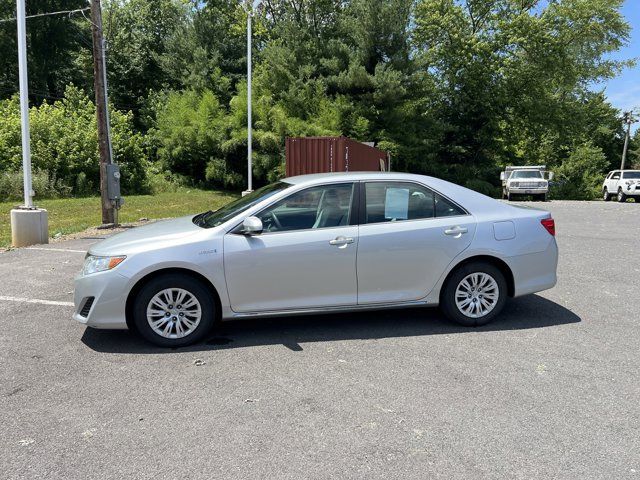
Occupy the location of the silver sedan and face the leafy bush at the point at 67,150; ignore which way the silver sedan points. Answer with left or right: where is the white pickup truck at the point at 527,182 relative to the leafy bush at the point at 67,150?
right

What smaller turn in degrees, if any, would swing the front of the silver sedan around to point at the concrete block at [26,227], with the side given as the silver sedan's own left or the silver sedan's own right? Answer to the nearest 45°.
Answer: approximately 45° to the silver sedan's own right

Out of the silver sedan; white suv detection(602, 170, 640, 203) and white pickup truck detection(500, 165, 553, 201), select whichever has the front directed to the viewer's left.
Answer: the silver sedan

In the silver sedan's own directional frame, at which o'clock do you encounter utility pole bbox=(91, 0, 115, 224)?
The utility pole is roughly at 2 o'clock from the silver sedan.

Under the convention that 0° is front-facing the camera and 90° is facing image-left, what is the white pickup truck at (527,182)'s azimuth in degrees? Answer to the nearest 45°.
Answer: approximately 0°

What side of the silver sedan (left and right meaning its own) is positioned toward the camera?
left

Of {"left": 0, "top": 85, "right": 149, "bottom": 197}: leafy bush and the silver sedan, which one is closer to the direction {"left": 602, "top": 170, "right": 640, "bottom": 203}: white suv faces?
the silver sedan

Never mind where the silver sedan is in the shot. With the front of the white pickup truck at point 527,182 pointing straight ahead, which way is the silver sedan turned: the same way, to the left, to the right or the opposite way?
to the right

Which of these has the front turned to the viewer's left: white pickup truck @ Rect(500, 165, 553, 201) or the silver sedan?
the silver sedan
